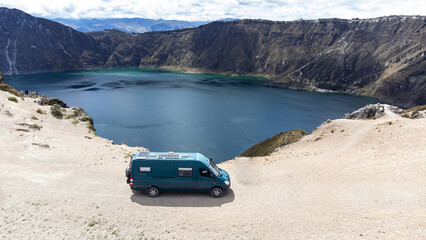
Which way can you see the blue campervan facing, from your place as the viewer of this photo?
facing to the right of the viewer
